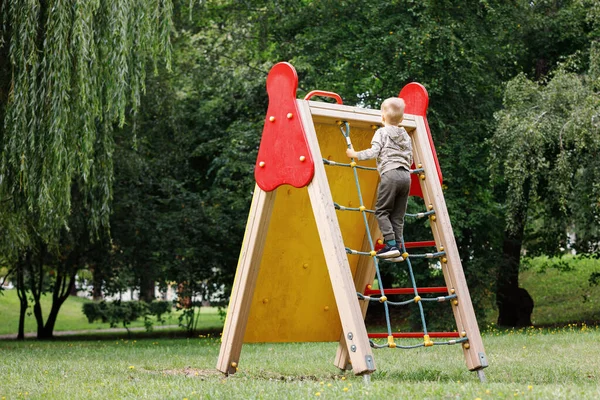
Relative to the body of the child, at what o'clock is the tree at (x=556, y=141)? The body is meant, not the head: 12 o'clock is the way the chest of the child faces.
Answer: The tree is roughly at 2 o'clock from the child.

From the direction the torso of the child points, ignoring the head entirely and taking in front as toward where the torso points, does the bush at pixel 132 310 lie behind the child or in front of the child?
in front

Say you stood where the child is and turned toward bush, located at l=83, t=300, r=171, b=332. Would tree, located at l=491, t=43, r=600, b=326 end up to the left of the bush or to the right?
right

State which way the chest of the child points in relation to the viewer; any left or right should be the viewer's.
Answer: facing away from the viewer and to the left of the viewer
